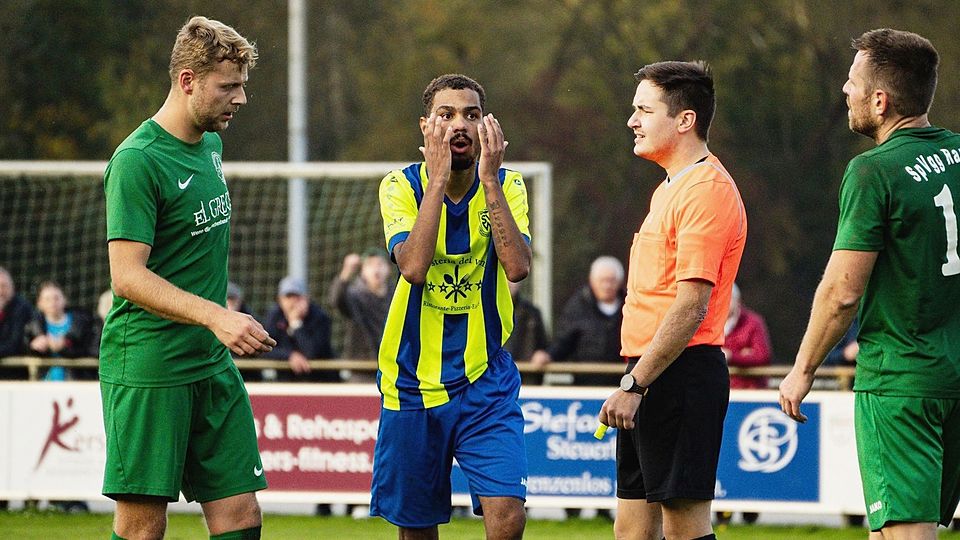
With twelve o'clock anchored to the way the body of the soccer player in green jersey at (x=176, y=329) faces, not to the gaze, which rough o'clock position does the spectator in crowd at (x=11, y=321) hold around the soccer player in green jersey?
The spectator in crowd is roughly at 7 o'clock from the soccer player in green jersey.

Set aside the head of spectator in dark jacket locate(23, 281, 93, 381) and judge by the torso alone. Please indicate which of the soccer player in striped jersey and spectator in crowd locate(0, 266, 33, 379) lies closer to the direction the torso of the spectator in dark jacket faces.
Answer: the soccer player in striped jersey

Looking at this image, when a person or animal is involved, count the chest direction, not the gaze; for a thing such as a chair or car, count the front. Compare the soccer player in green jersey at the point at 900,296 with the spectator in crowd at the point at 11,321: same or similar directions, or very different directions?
very different directions

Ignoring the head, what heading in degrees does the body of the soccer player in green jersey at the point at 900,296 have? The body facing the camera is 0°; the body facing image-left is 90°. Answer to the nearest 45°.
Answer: approximately 135°

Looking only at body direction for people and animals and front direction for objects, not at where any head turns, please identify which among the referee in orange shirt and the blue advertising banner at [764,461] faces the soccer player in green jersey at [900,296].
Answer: the blue advertising banner

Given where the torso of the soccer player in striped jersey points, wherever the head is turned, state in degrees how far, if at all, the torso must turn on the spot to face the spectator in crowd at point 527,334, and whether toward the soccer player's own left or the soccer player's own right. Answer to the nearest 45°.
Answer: approximately 180°

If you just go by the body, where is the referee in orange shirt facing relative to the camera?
to the viewer's left

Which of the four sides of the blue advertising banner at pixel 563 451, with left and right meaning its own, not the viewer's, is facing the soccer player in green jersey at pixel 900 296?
front

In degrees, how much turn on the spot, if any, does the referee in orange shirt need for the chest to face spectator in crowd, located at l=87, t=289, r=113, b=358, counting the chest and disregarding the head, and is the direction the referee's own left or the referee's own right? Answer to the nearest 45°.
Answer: approximately 45° to the referee's own right

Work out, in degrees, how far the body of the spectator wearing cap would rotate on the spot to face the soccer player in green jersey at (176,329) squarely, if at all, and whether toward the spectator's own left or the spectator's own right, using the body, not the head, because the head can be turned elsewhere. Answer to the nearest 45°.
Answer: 0° — they already face them
